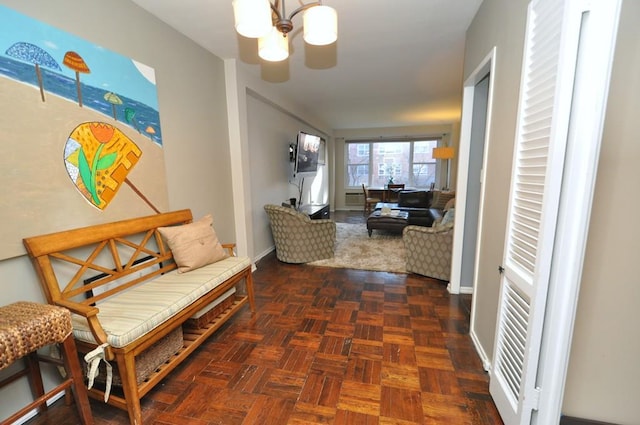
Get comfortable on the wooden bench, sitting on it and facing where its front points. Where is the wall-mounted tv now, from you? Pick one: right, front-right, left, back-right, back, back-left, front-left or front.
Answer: left

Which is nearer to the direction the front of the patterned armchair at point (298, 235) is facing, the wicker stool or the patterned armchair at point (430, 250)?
the patterned armchair

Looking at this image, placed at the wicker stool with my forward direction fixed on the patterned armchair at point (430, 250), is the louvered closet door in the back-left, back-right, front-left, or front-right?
front-right

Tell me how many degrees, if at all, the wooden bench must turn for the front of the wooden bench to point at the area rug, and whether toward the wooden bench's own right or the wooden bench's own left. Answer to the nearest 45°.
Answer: approximately 45° to the wooden bench's own left

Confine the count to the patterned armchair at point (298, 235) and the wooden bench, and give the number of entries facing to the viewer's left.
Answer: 0

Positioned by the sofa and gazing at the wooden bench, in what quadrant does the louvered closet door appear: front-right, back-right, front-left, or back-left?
front-left

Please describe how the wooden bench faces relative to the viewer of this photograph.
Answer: facing the viewer and to the right of the viewer

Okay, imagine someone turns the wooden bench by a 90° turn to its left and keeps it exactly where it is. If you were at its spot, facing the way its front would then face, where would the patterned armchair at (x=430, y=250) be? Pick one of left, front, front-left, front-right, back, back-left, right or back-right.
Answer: front-right

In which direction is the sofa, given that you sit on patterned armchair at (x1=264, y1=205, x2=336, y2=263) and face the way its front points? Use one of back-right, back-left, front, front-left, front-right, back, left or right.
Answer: front

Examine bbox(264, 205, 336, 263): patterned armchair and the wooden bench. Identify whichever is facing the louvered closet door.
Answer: the wooden bench

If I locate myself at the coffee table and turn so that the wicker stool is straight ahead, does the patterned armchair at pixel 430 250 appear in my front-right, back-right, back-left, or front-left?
front-left
